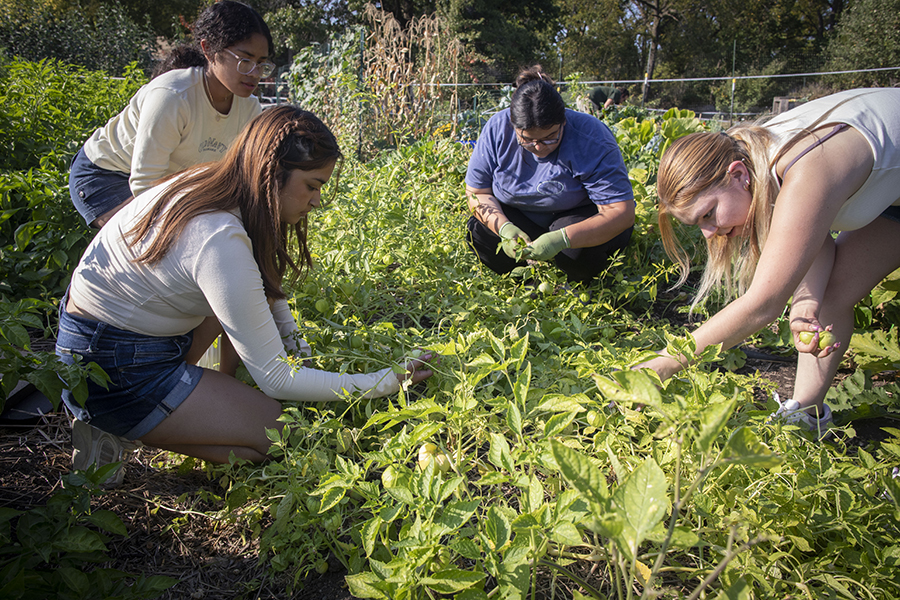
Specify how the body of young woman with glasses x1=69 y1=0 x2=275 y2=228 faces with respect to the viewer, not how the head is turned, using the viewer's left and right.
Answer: facing the viewer and to the right of the viewer

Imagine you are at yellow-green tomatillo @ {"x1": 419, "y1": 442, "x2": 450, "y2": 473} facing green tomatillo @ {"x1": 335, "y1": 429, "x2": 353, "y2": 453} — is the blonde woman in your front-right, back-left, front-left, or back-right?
back-right

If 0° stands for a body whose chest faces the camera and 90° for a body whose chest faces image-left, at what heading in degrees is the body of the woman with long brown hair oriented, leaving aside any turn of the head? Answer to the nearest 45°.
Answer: approximately 270°

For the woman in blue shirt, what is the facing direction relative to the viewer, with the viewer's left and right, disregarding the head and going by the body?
facing the viewer

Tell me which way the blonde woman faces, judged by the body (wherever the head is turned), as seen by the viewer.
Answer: to the viewer's left

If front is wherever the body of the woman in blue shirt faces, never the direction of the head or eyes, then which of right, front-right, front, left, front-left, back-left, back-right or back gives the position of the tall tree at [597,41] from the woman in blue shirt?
back

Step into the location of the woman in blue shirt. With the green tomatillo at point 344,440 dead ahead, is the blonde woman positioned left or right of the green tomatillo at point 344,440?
left

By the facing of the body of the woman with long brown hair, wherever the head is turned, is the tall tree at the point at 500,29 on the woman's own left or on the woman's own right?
on the woman's own left

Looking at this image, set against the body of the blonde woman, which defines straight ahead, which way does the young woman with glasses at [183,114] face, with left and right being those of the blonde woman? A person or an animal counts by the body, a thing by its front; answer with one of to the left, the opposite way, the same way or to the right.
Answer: the opposite way

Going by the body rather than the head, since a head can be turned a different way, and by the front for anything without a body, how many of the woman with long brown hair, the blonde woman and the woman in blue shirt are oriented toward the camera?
1

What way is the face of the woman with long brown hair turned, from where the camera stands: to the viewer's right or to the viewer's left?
to the viewer's right

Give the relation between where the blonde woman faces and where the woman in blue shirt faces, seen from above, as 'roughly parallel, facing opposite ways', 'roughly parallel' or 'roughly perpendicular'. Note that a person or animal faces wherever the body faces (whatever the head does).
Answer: roughly perpendicular

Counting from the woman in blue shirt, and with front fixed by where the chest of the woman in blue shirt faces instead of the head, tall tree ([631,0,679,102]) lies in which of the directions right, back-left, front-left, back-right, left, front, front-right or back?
back

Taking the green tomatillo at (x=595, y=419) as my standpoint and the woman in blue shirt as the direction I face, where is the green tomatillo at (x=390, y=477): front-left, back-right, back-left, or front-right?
back-left
